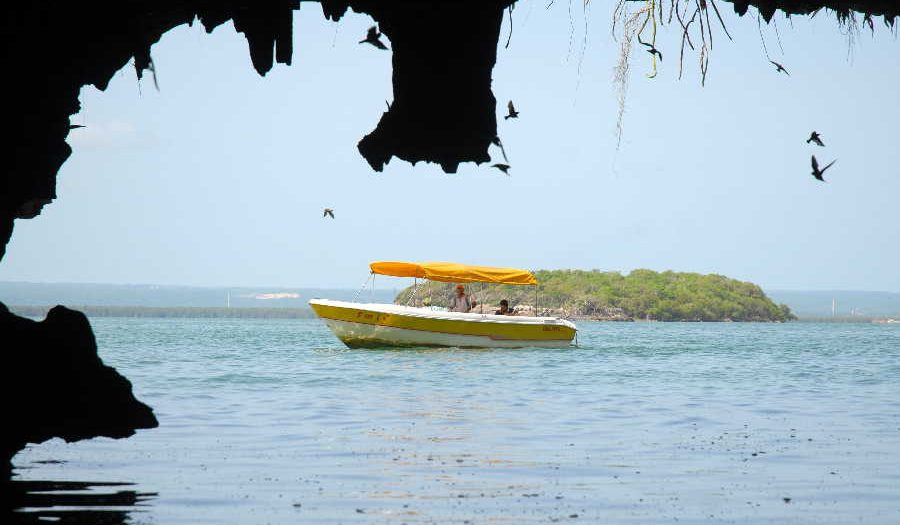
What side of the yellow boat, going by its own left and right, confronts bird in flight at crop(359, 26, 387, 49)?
left

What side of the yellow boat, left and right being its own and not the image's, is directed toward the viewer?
left
